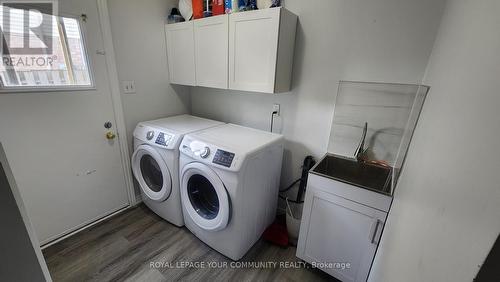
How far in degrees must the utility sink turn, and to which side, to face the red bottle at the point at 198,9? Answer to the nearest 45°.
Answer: approximately 45° to its right

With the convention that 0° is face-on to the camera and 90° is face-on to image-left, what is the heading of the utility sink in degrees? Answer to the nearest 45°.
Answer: approximately 45°

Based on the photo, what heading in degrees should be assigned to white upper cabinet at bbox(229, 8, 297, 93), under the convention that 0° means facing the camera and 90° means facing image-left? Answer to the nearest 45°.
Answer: approximately 45°

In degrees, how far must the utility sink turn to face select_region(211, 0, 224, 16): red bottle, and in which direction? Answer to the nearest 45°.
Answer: approximately 45° to its right

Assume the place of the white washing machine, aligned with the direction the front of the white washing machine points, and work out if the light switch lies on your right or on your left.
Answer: on your right
